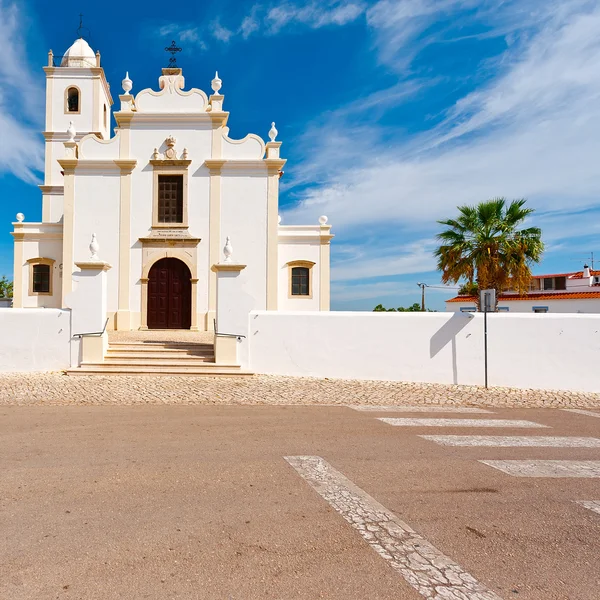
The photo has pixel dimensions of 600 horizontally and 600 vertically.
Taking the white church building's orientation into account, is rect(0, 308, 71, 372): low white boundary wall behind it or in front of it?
in front

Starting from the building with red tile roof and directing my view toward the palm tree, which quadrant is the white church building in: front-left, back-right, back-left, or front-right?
front-right

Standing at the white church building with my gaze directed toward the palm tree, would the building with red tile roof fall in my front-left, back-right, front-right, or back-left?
front-left

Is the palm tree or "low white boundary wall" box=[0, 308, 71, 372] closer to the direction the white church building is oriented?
the low white boundary wall

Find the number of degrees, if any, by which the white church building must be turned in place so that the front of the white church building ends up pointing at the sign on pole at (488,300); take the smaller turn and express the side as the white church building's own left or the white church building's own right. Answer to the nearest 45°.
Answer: approximately 45° to the white church building's own left

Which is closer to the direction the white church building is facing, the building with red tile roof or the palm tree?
the palm tree

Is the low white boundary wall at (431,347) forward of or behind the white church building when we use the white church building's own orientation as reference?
forward

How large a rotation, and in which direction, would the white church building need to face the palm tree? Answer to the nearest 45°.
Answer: approximately 45° to its left

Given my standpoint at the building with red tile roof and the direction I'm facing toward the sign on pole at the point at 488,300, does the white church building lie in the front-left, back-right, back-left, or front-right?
front-right

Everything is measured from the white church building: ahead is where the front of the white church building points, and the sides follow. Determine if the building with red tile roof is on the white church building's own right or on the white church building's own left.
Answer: on the white church building's own left

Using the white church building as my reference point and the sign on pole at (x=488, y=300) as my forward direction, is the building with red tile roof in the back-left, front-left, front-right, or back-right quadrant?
front-left

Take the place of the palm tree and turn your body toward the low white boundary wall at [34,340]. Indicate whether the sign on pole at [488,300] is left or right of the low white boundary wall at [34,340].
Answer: left

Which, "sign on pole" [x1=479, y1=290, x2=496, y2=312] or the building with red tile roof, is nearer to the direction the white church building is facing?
the sign on pole

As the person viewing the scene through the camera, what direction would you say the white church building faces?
facing the viewer

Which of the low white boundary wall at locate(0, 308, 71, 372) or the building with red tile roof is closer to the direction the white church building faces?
the low white boundary wall
